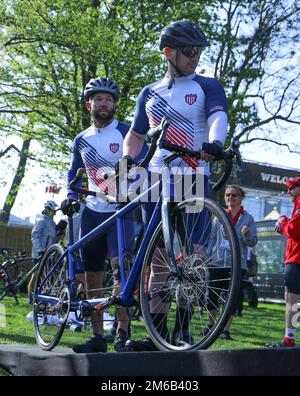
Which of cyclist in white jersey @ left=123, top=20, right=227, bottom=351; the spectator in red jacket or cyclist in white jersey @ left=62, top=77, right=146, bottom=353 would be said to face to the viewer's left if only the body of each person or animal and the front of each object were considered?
the spectator in red jacket

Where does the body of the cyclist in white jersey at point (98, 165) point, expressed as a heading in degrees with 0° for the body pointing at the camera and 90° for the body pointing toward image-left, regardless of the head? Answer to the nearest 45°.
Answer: approximately 0°

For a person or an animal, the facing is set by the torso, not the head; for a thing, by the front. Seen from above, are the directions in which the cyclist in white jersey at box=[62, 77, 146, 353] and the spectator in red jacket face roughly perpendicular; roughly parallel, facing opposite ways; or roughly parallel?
roughly perpendicular

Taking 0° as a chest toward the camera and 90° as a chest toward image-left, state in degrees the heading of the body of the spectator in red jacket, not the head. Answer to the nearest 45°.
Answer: approximately 90°

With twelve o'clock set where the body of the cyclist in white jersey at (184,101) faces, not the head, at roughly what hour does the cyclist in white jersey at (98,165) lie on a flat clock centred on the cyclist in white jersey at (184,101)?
the cyclist in white jersey at (98,165) is roughly at 5 o'clock from the cyclist in white jersey at (184,101).

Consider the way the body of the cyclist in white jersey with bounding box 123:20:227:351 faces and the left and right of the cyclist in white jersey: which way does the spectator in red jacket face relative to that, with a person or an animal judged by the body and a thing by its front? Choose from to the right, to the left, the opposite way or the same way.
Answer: to the right

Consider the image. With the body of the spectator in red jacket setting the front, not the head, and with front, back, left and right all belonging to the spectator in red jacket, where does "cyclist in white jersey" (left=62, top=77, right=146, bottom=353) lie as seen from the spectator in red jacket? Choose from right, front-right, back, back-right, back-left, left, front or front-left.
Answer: front-left
